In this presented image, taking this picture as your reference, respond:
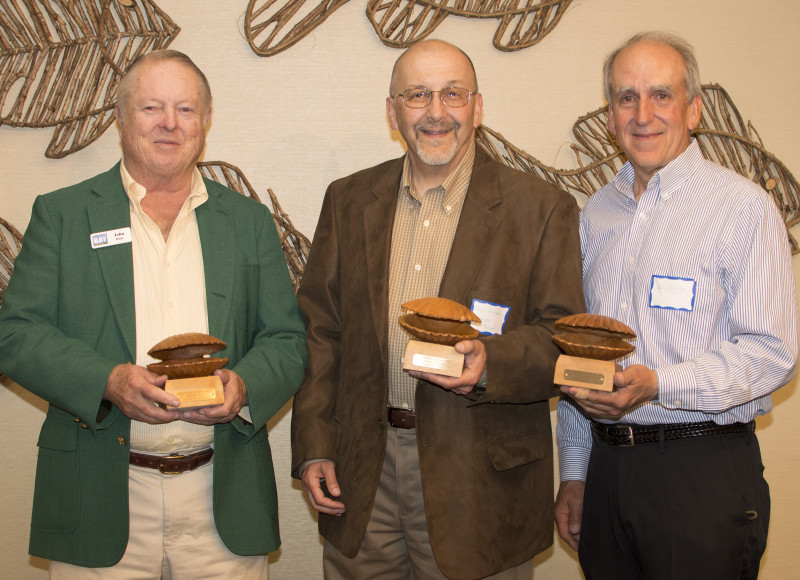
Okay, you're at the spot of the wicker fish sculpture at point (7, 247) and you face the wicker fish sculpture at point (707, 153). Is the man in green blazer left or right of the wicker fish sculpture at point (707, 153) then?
right

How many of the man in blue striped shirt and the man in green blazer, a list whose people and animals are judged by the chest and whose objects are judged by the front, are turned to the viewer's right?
0

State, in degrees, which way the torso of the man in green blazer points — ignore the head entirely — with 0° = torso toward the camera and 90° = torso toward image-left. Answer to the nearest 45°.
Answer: approximately 0°

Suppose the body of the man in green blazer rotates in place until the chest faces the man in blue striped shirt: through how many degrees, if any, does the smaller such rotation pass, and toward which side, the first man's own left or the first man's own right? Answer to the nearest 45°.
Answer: approximately 90° to the first man's own left

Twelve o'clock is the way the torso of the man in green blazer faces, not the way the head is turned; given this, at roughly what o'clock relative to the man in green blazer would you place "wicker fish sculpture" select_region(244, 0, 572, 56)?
The wicker fish sculpture is roughly at 8 o'clock from the man in green blazer.

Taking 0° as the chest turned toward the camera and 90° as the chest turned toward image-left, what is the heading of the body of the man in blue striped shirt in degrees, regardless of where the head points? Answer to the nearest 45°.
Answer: approximately 45°

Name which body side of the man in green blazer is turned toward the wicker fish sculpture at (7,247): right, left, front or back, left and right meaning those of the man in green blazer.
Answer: back
